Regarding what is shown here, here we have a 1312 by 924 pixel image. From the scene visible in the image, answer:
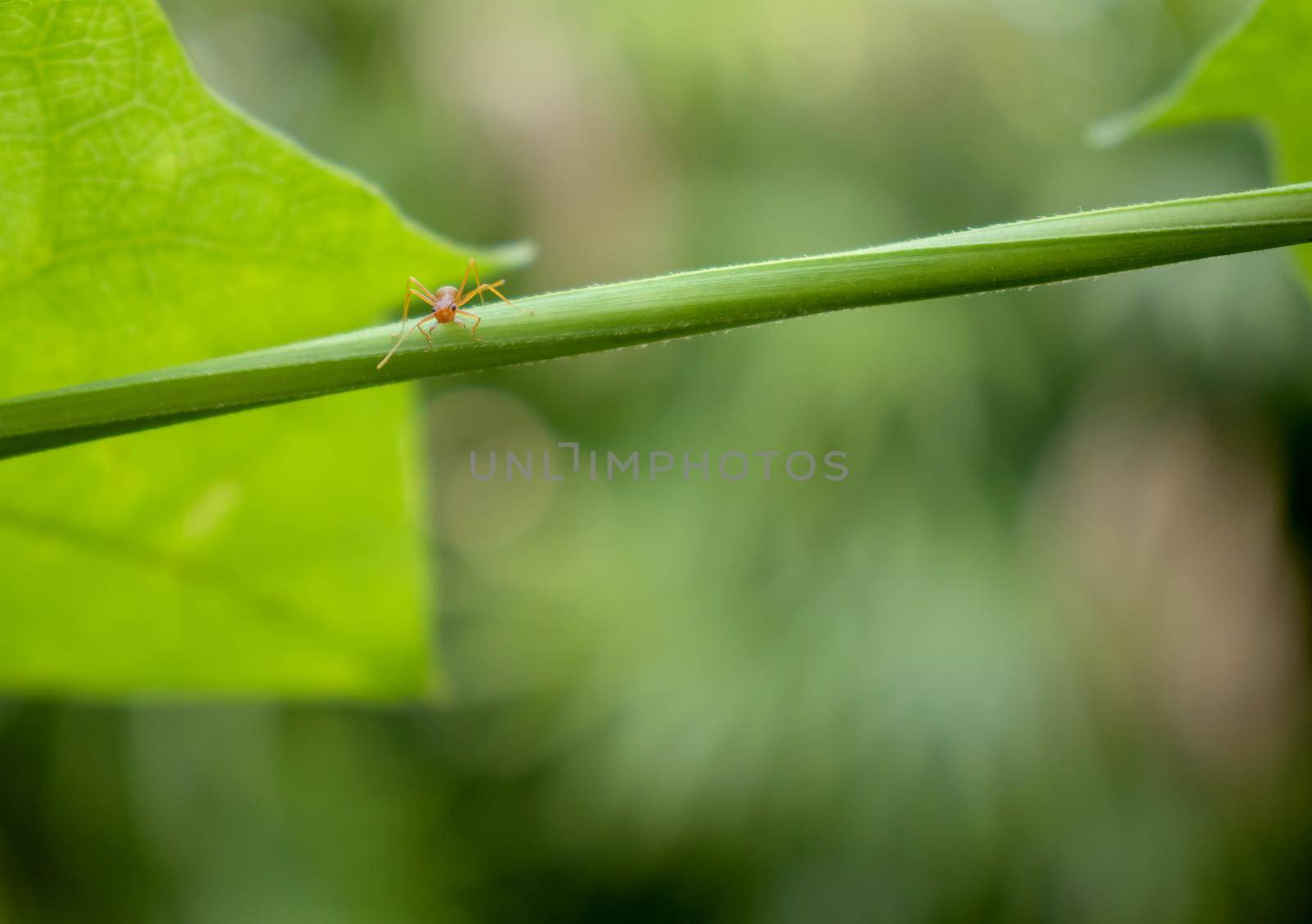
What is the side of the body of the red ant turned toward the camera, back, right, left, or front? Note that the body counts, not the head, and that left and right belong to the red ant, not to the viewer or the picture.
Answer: front
